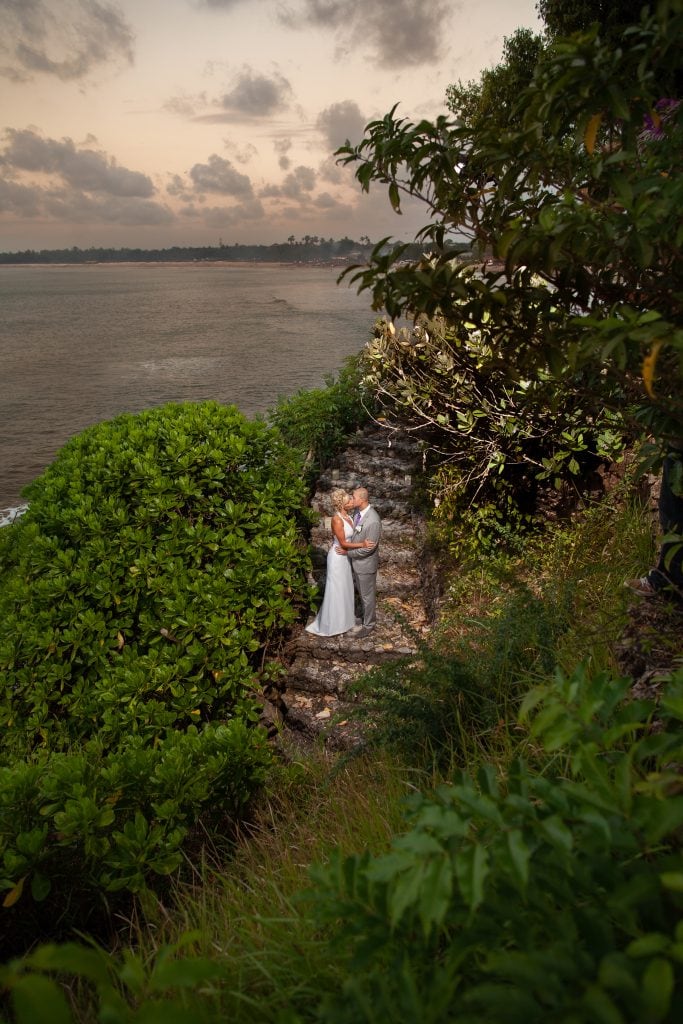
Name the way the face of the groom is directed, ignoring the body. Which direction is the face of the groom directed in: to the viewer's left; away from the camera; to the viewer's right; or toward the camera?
to the viewer's left

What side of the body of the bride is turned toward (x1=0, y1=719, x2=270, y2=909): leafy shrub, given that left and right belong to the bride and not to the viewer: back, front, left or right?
right

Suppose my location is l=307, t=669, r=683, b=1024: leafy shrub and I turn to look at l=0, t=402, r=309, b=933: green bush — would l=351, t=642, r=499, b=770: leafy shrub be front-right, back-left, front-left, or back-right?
front-right

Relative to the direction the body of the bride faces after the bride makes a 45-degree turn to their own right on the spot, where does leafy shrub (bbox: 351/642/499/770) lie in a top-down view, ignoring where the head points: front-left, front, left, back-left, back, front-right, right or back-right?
front-right

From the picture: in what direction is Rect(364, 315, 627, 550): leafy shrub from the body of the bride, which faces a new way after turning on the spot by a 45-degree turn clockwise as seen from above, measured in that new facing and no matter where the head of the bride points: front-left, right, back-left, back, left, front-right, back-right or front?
left

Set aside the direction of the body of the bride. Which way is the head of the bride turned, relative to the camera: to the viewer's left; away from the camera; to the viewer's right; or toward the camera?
to the viewer's right

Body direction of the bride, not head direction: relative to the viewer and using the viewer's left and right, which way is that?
facing to the right of the viewer

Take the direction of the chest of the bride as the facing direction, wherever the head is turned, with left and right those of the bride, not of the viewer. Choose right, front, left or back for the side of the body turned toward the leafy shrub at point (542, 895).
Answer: right
